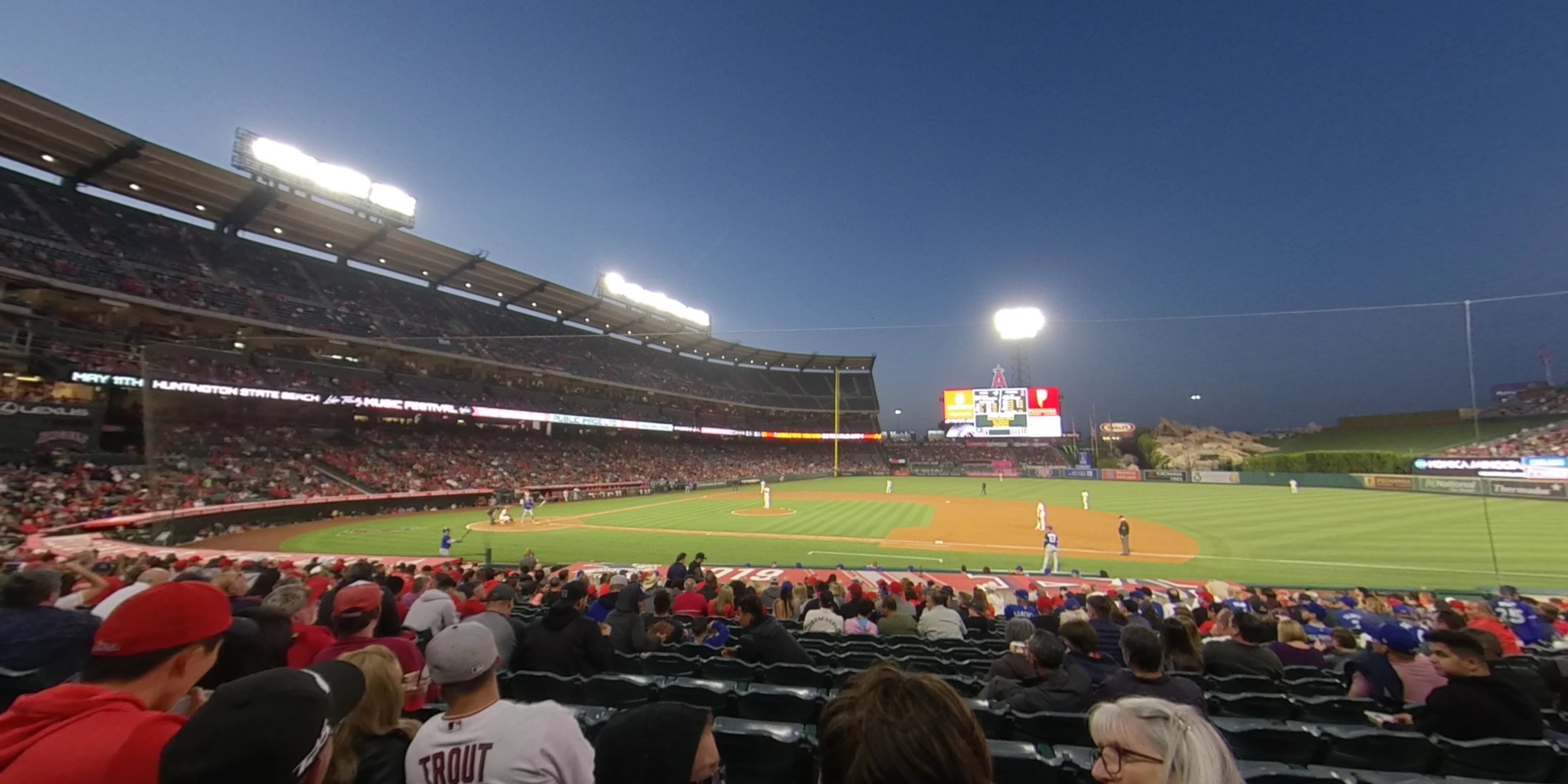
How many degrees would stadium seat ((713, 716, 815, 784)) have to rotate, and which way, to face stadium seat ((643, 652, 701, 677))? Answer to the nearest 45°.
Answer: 0° — it already faces it

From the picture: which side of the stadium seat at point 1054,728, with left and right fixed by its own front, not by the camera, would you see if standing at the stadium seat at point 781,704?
left

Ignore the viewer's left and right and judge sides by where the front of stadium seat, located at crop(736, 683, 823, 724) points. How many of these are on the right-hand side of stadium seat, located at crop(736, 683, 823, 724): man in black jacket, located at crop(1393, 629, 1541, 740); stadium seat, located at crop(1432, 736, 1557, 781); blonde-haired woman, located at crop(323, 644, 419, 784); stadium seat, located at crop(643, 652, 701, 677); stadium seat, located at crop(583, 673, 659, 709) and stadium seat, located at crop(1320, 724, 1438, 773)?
3

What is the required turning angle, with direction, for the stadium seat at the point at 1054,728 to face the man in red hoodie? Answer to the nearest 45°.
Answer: approximately 135° to its left

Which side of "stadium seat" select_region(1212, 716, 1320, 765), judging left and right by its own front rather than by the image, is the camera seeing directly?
back

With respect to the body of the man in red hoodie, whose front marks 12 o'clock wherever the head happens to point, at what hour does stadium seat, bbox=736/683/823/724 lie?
The stadium seat is roughly at 1 o'clock from the man in red hoodie.

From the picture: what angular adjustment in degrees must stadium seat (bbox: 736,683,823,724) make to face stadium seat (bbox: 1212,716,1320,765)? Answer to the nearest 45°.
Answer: approximately 90° to its right

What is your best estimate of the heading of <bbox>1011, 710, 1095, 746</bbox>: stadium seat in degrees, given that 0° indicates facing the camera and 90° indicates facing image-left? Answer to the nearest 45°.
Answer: approximately 180°

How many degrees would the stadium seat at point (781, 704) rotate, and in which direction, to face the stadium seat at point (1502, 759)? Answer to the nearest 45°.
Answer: approximately 90° to its right

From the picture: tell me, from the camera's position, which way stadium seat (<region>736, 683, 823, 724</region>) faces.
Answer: facing away from the viewer

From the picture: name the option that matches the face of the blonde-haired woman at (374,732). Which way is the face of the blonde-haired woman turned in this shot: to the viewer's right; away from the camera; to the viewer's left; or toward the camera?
away from the camera
